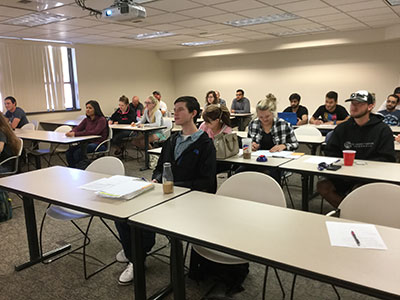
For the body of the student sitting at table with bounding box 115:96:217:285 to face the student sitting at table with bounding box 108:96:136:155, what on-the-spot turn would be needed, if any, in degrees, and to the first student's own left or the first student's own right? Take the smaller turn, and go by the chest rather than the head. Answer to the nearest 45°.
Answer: approximately 135° to the first student's own right

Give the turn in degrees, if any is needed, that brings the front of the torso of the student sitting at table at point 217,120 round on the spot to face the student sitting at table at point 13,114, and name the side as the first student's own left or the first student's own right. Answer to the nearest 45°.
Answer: approximately 90° to the first student's own right

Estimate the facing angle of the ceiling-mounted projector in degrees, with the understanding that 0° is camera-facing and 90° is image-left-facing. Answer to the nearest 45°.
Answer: approximately 45°

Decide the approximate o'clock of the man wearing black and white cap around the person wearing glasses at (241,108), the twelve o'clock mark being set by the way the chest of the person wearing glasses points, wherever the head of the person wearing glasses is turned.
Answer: The man wearing black and white cap is roughly at 10 o'clock from the person wearing glasses.

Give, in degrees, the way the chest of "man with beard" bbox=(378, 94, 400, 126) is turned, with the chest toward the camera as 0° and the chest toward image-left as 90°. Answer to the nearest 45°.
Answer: approximately 45°

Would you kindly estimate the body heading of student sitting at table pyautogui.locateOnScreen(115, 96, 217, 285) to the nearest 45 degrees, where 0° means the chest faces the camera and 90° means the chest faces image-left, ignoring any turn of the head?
approximately 45°

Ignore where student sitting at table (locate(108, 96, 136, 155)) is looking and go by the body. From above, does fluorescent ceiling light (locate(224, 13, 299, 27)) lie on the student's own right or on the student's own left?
on the student's own left
